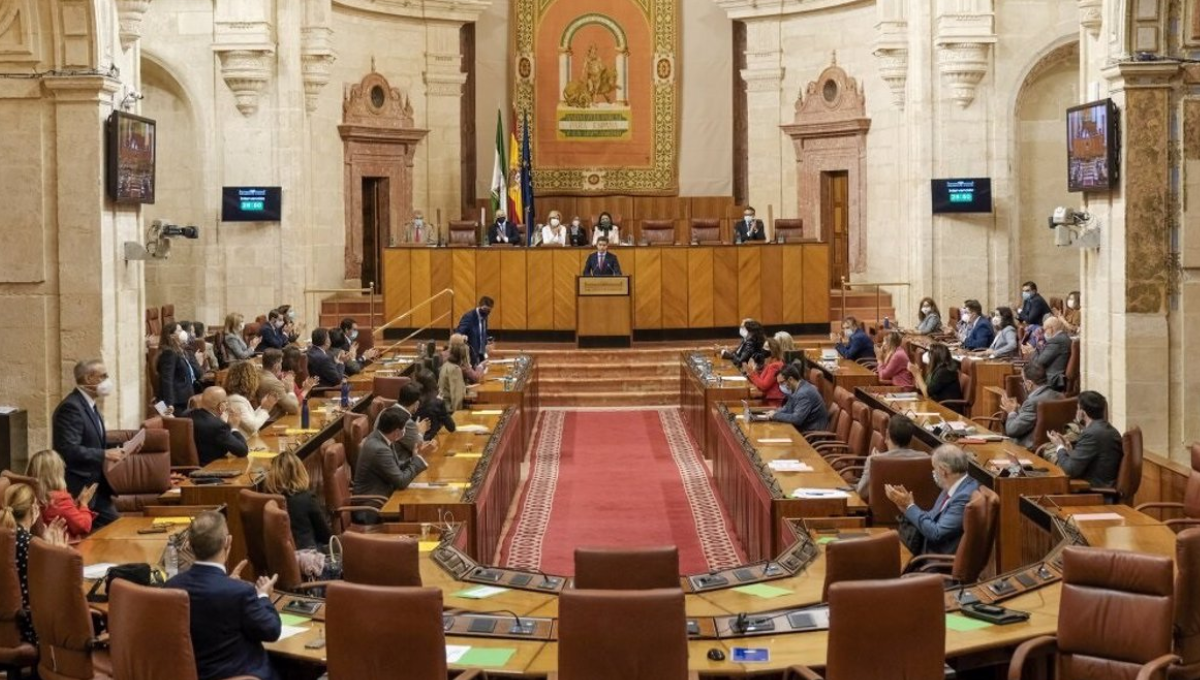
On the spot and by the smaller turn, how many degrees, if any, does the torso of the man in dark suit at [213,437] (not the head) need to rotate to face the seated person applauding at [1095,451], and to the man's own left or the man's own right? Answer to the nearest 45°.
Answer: approximately 45° to the man's own right

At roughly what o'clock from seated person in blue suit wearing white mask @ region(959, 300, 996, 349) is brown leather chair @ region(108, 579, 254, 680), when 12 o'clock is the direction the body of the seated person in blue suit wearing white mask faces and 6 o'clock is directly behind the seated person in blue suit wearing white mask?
The brown leather chair is roughly at 11 o'clock from the seated person in blue suit wearing white mask.

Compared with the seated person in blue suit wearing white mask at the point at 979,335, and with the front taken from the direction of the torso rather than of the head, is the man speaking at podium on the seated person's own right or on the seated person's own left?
on the seated person's own right

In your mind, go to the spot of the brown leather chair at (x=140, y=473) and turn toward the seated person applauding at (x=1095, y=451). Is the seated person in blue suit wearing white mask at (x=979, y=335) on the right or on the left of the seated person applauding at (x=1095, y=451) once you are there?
left

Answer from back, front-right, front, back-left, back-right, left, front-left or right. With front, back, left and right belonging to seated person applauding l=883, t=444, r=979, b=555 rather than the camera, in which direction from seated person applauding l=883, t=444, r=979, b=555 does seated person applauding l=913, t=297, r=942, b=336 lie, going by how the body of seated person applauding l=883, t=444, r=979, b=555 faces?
right

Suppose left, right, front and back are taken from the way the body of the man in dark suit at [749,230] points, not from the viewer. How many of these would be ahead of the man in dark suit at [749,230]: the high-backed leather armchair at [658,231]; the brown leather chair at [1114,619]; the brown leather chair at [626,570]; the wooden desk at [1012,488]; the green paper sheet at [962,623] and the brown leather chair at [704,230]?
4

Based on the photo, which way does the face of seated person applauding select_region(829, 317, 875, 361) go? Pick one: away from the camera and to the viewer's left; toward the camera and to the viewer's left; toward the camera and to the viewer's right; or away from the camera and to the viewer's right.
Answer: toward the camera and to the viewer's left

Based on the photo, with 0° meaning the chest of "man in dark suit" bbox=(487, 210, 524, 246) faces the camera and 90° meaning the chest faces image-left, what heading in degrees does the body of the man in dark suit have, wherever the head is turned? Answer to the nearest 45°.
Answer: approximately 0°

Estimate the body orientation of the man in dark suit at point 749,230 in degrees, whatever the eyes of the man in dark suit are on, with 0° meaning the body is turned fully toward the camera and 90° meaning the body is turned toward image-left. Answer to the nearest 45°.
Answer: approximately 0°

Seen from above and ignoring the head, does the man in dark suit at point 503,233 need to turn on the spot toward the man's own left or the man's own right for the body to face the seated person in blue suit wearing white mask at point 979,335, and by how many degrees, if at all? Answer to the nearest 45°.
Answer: approximately 45° to the man's own left

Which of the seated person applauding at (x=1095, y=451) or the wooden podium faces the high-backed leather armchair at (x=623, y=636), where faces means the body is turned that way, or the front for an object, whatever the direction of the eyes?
the wooden podium
